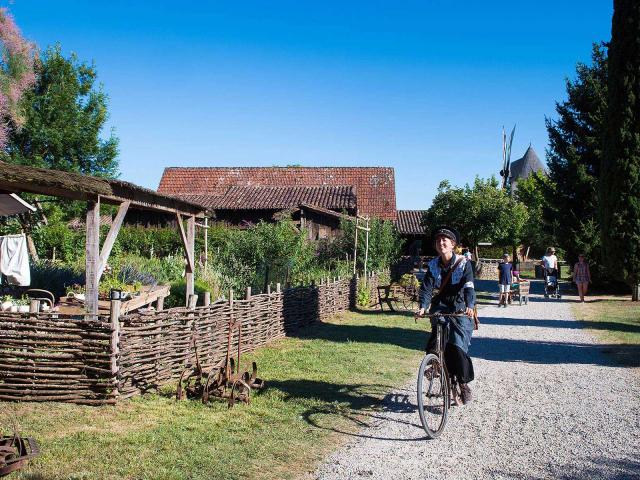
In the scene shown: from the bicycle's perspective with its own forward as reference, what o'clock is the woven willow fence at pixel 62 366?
The woven willow fence is roughly at 3 o'clock from the bicycle.

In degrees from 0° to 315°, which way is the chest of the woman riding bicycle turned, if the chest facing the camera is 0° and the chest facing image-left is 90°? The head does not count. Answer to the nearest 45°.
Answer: approximately 0°

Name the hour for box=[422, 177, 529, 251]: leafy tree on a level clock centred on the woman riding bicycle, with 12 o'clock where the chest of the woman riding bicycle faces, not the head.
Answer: The leafy tree is roughly at 6 o'clock from the woman riding bicycle.

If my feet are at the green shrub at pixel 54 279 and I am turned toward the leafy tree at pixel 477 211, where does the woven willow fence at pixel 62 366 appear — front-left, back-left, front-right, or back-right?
back-right

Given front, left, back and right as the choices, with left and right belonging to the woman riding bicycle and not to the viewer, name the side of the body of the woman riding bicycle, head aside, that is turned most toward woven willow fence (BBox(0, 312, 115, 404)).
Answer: right

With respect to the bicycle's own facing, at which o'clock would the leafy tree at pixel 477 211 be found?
The leafy tree is roughly at 6 o'clock from the bicycle.
